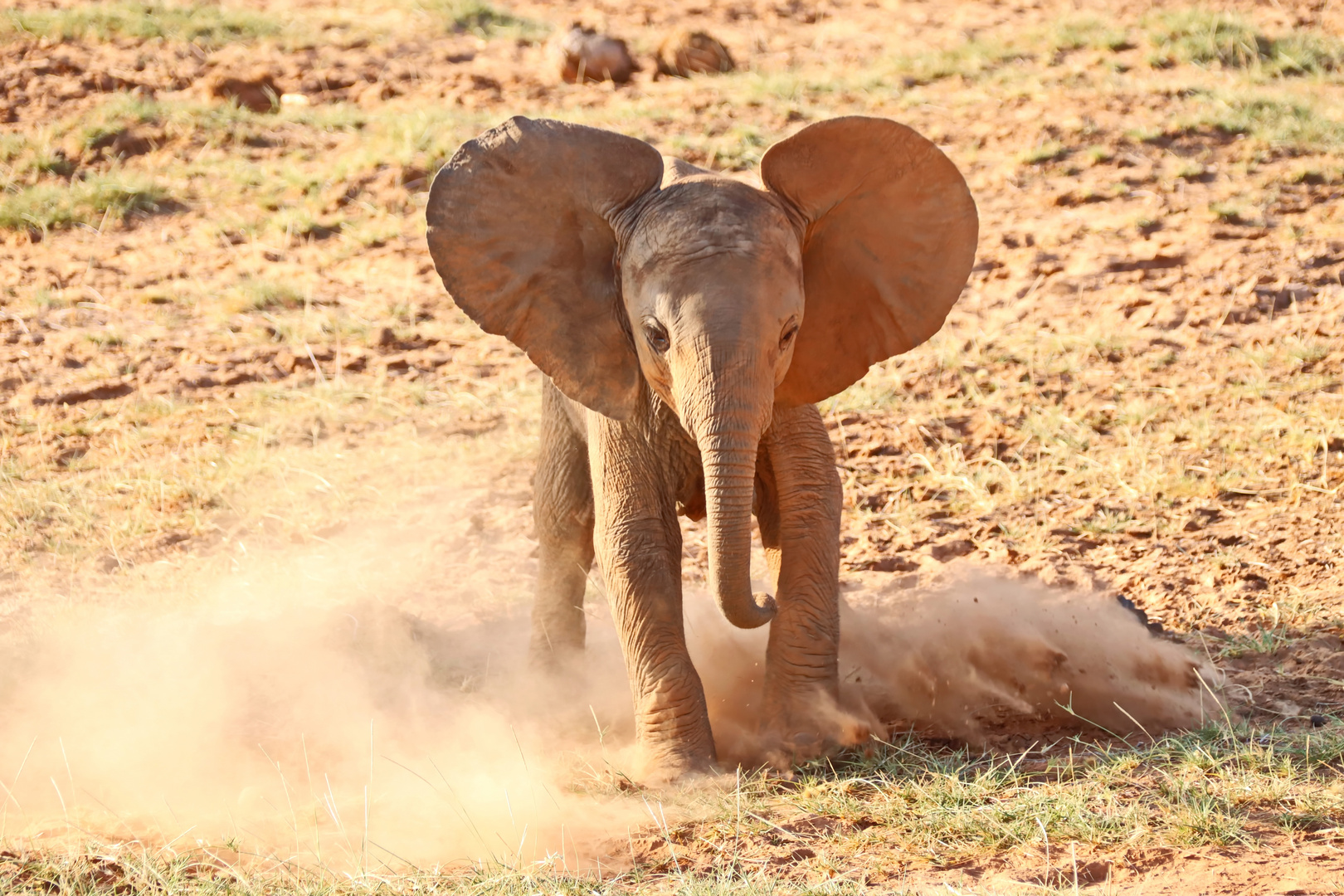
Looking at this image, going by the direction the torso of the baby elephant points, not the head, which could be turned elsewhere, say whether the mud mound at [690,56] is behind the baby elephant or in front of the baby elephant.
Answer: behind

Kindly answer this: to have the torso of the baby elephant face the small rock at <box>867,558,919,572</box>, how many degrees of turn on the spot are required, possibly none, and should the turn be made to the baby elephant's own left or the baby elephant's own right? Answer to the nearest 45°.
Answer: approximately 135° to the baby elephant's own left

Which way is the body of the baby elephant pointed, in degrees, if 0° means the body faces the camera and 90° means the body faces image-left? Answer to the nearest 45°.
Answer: approximately 0°

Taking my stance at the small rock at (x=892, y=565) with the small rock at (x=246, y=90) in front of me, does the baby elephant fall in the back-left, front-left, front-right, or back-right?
back-left

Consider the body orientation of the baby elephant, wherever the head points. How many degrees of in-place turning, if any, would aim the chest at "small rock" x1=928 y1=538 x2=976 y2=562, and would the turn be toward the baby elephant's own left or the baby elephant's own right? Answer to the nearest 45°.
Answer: approximately 135° to the baby elephant's own left

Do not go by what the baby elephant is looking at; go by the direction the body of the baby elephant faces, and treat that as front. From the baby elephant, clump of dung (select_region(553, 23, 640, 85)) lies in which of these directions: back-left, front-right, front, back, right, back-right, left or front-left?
back

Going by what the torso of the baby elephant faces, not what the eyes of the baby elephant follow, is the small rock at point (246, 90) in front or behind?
behind
